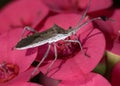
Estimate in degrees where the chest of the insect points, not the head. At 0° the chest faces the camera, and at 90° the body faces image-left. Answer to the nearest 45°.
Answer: approximately 270°
